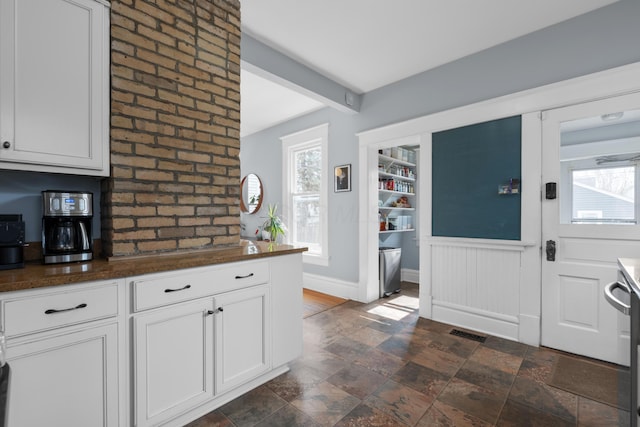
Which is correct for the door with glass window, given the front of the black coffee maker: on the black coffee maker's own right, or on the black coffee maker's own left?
on the black coffee maker's own left

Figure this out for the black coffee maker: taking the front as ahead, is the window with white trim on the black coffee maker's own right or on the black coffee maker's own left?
on the black coffee maker's own left

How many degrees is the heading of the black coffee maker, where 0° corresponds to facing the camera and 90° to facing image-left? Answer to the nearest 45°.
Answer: approximately 0°

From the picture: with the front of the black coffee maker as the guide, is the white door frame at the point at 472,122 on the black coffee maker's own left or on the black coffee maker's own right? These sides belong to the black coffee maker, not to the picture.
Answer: on the black coffee maker's own left

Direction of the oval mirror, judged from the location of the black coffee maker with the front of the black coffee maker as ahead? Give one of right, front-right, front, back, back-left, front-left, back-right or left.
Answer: back-left

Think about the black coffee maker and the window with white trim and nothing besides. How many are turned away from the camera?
0

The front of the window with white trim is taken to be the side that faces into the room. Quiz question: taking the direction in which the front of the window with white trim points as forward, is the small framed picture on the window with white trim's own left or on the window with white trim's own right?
on the window with white trim's own left

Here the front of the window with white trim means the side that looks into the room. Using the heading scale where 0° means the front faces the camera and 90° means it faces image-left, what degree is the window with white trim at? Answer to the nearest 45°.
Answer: approximately 45°

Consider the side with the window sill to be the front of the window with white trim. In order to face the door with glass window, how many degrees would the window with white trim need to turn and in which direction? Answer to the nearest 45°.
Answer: approximately 90° to its left
